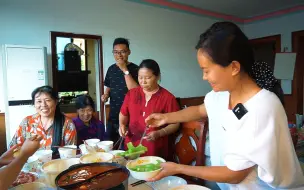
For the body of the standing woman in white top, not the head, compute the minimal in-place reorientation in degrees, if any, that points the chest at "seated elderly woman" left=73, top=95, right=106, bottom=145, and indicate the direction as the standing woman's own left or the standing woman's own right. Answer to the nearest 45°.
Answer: approximately 90° to the standing woman's own right

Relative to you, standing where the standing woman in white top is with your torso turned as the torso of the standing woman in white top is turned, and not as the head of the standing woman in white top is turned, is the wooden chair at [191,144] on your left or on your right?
on your right

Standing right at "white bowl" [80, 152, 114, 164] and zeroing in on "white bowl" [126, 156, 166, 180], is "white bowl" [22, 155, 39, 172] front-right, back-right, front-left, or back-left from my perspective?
back-right

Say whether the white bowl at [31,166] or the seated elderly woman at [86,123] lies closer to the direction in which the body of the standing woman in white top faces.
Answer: the white bowl

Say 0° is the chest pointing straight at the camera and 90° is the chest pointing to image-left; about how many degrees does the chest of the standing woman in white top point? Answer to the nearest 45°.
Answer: approximately 45°

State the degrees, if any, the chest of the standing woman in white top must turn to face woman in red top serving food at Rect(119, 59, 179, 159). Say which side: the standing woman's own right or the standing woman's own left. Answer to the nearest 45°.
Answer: approximately 90° to the standing woman's own right

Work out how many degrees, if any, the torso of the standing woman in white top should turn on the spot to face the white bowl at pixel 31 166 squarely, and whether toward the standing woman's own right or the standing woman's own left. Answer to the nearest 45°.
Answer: approximately 45° to the standing woman's own right
